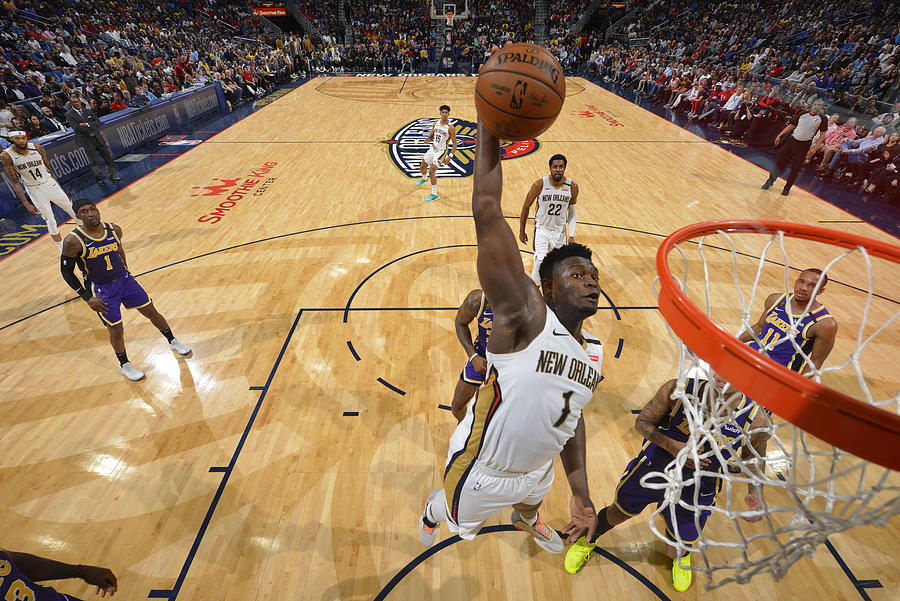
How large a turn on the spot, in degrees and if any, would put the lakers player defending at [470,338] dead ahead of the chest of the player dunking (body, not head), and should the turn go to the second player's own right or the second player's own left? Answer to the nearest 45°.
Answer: approximately 135° to the second player's own left

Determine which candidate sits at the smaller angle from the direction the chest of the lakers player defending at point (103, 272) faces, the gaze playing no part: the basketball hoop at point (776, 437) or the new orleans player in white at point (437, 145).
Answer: the basketball hoop

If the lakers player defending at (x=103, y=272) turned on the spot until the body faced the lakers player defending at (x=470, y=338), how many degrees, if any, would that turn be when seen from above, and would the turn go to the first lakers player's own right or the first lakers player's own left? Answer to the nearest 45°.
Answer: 0° — they already face them

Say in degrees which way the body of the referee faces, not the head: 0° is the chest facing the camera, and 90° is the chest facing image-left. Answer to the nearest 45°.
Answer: approximately 45°

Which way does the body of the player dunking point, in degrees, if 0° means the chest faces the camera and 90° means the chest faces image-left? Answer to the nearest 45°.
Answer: approximately 315°

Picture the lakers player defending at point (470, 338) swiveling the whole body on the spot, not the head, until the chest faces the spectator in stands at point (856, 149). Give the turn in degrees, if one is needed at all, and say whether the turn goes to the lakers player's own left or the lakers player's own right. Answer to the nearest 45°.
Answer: approximately 90° to the lakers player's own left

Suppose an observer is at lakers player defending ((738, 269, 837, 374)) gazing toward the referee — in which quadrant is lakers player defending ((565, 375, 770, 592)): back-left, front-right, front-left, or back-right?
back-left

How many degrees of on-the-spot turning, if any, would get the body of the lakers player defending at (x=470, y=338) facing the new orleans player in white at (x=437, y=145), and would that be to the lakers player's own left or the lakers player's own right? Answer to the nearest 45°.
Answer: approximately 135° to the lakers player's own left

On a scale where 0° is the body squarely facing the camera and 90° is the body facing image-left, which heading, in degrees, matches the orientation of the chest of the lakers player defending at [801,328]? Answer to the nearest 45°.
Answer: approximately 45°

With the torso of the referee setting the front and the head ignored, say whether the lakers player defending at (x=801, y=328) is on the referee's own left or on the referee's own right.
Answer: on the referee's own left

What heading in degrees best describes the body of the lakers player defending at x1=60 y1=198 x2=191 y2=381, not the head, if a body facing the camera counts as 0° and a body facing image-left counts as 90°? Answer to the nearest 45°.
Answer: approximately 315°
